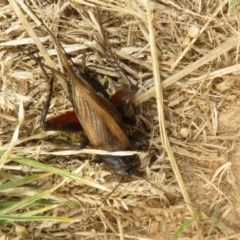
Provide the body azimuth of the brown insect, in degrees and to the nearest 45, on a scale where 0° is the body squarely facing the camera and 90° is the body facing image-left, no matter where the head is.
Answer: approximately 315°
